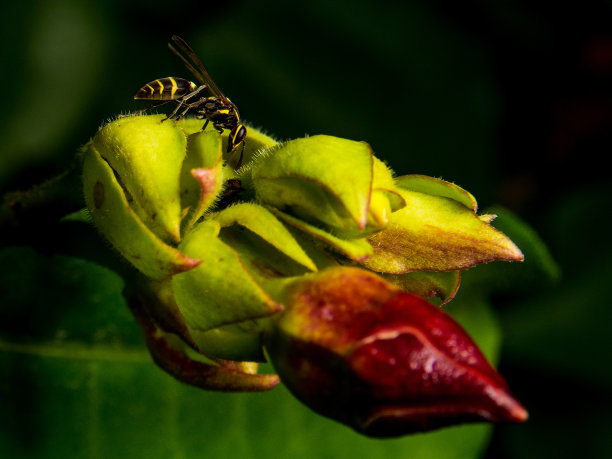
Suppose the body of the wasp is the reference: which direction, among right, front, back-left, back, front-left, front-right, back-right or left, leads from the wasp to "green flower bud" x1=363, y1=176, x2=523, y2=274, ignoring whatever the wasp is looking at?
front-right

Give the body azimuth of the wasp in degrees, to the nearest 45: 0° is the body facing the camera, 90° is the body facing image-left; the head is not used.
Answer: approximately 270°
